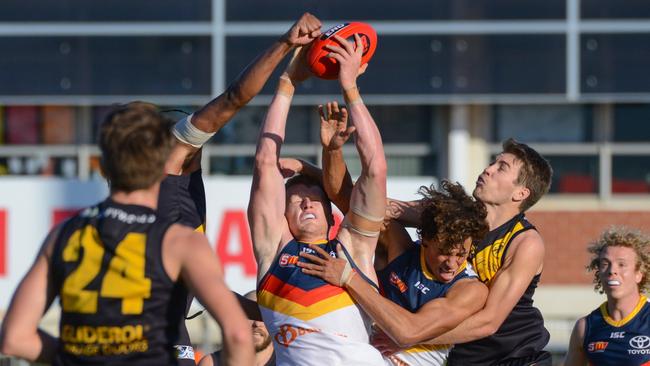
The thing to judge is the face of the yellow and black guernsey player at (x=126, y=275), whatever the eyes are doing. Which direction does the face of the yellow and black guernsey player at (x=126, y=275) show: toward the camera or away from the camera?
away from the camera

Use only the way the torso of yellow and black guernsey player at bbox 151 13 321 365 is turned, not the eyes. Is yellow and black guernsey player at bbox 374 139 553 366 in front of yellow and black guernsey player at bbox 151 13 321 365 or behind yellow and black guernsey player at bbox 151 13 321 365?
in front

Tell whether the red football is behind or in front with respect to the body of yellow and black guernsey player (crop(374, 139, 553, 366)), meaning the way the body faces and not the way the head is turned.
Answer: in front

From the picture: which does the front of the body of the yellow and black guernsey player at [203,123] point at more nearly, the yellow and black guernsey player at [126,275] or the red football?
the red football

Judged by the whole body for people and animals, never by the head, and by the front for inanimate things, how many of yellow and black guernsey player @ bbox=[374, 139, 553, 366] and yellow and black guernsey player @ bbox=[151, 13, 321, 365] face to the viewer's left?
1

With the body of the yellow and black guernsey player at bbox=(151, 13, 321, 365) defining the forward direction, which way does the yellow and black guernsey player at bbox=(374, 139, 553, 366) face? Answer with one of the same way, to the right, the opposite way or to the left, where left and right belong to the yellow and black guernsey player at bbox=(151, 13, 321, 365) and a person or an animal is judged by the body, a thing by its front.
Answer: the opposite way
